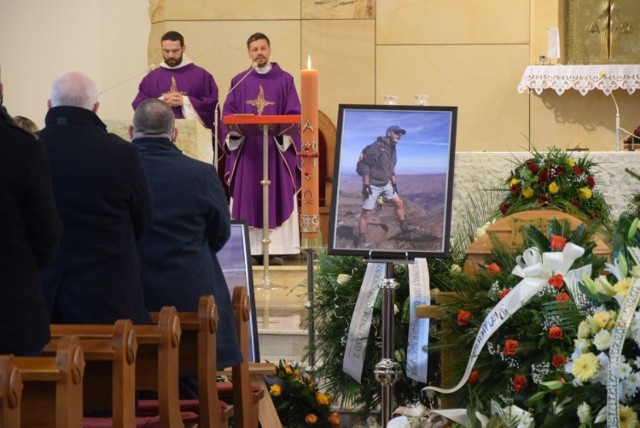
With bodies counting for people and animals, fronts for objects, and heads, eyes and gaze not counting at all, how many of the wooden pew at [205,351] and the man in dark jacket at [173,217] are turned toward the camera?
0

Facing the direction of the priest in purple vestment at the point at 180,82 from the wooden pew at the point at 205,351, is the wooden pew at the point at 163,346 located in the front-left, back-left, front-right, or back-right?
back-left

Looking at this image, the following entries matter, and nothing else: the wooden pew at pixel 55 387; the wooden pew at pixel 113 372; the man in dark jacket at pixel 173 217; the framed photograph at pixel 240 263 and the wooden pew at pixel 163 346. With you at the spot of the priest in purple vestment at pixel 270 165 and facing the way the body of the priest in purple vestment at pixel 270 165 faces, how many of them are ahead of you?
5

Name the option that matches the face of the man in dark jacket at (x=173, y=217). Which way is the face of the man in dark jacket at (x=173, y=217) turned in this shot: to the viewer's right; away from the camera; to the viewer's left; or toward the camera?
away from the camera

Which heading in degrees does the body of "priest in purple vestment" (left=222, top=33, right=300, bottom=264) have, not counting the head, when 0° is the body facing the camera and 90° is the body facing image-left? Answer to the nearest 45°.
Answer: approximately 0°

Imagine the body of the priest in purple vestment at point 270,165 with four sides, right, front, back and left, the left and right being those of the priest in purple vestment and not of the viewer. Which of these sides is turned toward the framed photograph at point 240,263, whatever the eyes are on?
front

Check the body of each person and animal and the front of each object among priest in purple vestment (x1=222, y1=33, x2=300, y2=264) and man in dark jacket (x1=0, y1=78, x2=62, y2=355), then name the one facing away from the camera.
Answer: the man in dark jacket

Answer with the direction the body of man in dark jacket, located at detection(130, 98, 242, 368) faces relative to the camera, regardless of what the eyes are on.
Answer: away from the camera

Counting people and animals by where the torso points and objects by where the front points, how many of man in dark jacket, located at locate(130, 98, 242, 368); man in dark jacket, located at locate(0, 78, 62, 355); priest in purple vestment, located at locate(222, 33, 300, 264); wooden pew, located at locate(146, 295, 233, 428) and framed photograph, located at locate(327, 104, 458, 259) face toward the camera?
2

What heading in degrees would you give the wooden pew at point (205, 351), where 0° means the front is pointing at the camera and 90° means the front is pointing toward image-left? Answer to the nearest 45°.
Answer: approximately 225°

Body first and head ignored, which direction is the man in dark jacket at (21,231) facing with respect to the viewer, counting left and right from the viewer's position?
facing away from the viewer
